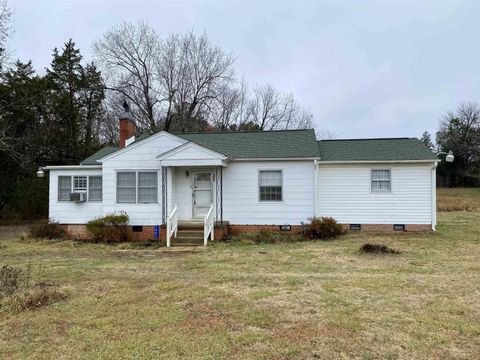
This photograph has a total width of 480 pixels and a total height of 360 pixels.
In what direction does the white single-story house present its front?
toward the camera

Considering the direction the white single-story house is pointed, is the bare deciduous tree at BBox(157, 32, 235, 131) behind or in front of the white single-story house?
behind

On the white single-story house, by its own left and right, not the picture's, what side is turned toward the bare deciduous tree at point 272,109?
back

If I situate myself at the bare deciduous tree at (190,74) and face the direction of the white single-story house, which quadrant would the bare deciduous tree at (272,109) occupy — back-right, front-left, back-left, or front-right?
back-left

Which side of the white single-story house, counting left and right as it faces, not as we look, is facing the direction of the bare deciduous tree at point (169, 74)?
back
